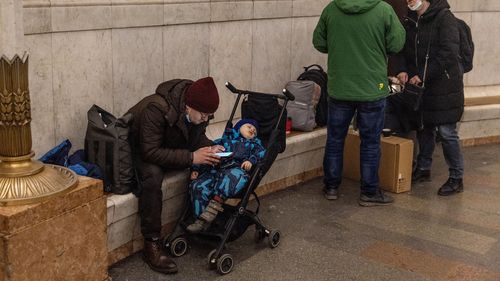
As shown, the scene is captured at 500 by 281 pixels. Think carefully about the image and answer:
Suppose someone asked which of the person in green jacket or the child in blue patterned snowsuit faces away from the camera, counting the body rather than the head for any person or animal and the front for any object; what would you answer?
the person in green jacket

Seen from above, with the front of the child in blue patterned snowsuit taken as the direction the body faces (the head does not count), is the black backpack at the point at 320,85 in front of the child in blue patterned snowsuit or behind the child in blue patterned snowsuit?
behind

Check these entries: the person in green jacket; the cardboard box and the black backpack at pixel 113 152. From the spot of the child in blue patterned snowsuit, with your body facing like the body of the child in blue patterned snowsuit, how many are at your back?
2

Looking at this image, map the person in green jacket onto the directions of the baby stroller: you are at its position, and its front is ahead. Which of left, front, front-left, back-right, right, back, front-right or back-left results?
back

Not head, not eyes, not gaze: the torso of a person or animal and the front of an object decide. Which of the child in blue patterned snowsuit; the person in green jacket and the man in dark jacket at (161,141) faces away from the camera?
the person in green jacket

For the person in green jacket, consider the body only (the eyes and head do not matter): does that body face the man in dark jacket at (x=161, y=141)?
no

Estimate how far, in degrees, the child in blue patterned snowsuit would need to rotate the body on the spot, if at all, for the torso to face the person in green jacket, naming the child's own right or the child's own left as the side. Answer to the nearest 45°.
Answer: approximately 180°

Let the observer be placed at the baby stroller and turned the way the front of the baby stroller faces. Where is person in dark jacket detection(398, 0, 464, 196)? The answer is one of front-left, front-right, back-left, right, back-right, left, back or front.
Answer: back

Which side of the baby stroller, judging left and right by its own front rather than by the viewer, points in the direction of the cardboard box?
back

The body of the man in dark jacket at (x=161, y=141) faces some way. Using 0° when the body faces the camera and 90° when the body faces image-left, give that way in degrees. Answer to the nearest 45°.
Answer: approximately 270°

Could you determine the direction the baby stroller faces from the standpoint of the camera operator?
facing the viewer and to the left of the viewer

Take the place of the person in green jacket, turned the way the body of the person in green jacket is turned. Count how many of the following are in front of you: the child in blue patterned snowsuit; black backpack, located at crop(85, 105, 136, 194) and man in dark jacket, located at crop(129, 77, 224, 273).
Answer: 0

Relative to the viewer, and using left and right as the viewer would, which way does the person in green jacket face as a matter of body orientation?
facing away from the viewer

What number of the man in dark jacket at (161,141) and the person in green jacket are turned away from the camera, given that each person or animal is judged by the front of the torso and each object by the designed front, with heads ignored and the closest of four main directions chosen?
1

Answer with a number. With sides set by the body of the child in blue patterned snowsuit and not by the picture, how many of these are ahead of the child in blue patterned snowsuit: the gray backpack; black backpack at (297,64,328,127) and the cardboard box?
0
